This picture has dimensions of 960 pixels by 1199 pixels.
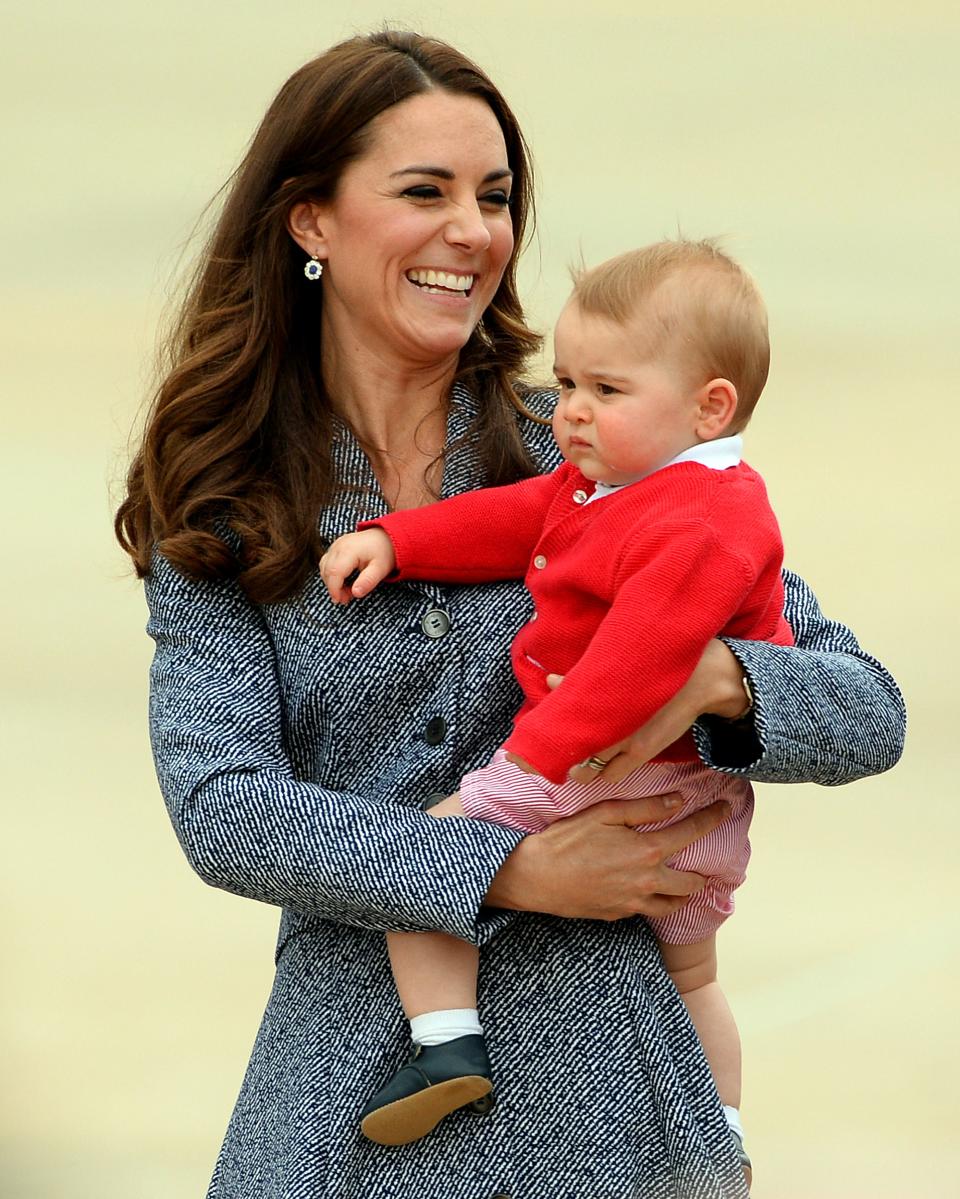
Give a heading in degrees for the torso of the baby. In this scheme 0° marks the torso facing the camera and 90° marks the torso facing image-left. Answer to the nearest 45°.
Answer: approximately 45°

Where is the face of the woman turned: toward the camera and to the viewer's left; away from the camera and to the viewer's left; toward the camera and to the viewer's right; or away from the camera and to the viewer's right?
toward the camera and to the viewer's right

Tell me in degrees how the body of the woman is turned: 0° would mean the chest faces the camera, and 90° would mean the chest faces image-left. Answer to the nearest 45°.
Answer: approximately 315°
